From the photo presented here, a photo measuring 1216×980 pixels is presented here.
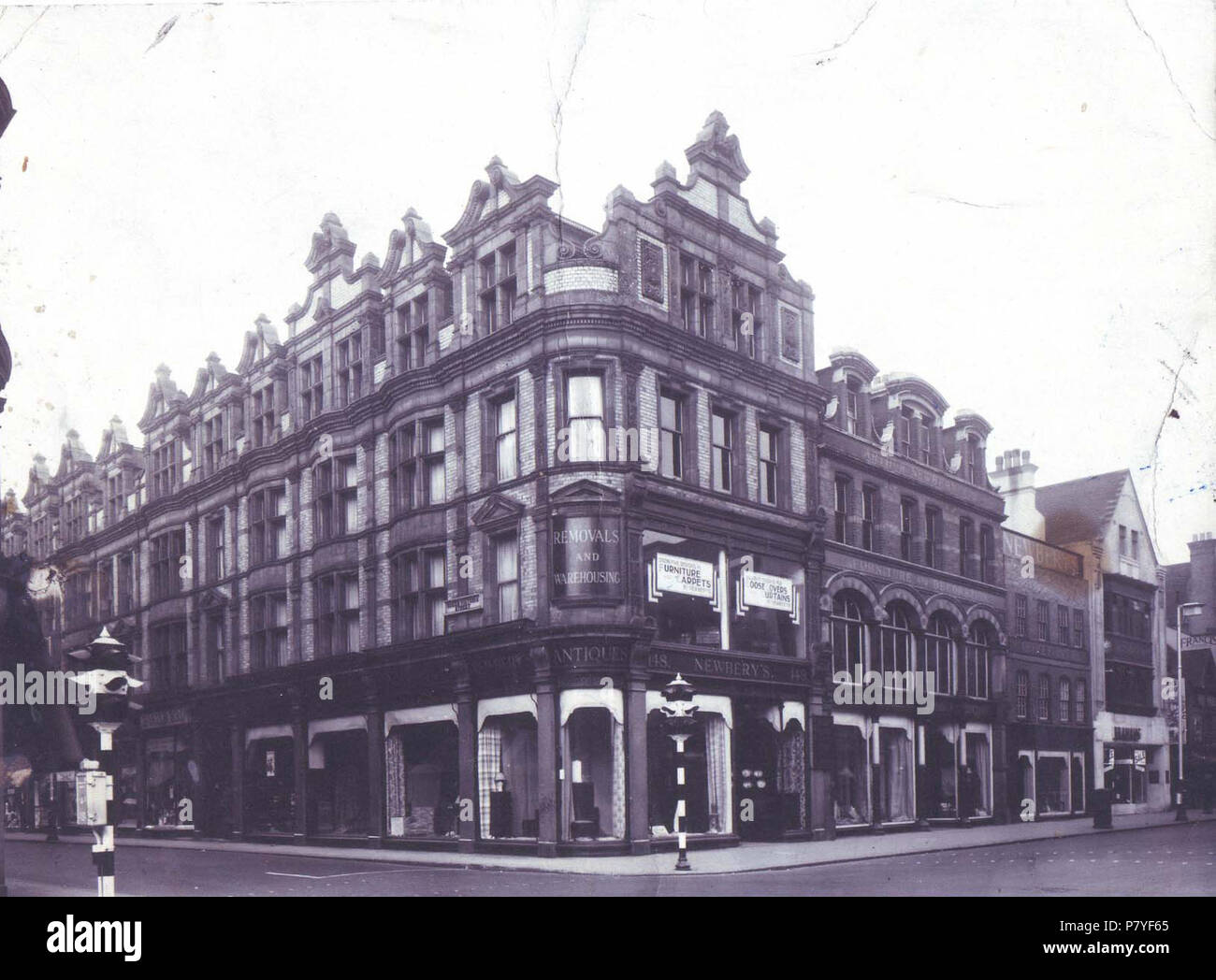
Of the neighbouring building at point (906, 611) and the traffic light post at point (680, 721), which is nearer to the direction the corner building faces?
the traffic light post

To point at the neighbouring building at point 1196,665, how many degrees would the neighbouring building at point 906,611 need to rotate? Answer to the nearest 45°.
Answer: approximately 90° to its left

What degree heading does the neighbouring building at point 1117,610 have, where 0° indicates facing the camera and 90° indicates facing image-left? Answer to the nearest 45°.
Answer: approximately 315°

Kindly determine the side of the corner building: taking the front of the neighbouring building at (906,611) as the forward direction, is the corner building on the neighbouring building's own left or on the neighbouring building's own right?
on the neighbouring building's own right

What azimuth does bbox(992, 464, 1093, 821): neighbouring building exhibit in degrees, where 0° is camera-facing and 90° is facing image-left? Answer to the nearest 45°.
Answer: approximately 315°

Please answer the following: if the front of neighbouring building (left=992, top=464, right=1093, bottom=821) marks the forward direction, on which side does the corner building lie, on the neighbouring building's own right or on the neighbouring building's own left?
on the neighbouring building's own right

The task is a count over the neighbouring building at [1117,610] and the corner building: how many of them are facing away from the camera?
0

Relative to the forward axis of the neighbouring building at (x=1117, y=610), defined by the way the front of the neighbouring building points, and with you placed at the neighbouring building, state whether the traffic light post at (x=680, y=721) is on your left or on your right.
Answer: on your right

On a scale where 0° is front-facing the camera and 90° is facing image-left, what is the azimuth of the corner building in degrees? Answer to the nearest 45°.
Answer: approximately 0°
